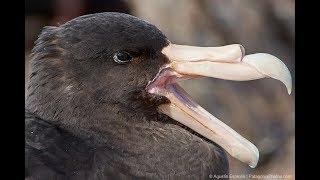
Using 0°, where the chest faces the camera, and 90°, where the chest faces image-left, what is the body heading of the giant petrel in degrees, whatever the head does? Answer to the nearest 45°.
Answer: approximately 270°
